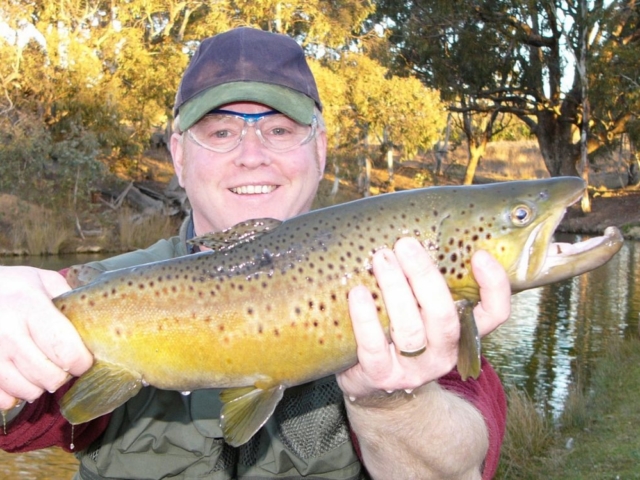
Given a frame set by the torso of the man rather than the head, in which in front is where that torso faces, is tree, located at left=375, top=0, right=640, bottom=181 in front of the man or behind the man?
behind

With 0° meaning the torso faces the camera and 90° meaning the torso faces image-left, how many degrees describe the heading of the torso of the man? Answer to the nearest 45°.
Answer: approximately 0°
